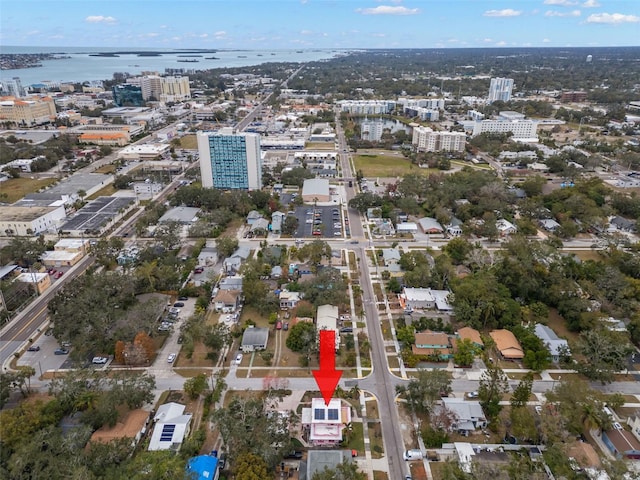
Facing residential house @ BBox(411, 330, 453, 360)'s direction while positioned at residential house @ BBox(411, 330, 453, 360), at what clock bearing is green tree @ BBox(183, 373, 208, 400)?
The green tree is roughly at 2 o'clock from the residential house.

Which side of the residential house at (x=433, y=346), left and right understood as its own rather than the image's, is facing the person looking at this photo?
front

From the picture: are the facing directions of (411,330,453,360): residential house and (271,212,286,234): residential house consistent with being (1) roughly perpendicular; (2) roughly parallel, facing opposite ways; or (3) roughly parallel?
roughly parallel

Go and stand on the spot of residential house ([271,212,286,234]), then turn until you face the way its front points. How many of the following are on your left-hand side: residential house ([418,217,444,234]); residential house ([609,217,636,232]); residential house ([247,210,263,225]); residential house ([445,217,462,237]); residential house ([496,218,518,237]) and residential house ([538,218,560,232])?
5

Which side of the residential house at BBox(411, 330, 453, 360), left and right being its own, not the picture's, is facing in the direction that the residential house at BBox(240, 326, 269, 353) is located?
right

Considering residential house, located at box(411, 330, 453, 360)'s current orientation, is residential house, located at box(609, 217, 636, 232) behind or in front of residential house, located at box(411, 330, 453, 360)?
behind

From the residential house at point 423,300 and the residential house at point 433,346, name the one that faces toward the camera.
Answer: the residential house at point 433,346

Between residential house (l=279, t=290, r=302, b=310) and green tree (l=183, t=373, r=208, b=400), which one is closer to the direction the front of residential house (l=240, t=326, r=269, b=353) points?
the green tree

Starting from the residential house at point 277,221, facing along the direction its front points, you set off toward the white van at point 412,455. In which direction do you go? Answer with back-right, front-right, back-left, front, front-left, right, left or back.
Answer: front

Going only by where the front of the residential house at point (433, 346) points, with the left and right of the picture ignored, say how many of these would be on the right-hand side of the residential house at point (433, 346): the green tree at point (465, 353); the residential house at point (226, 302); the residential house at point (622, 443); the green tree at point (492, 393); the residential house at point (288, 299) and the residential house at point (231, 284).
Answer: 3

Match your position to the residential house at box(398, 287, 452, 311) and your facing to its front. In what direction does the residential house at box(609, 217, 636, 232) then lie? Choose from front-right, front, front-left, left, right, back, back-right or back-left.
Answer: back-right

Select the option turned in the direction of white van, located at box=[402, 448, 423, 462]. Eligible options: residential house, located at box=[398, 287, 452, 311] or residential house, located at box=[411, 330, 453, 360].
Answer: residential house, located at box=[411, 330, 453, 360]

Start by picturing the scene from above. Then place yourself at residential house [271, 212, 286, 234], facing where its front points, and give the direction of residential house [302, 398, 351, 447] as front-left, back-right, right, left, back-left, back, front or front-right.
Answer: front

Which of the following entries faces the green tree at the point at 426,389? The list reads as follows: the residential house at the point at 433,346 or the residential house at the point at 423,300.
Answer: the residential house at the point at 433,346

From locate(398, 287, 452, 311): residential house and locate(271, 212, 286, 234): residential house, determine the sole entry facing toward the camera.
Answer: locate(271, 212, 286, 234): residential house

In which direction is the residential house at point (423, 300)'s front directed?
to the viewer's left

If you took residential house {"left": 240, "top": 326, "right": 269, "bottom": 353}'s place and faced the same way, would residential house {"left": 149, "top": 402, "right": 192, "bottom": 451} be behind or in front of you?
in front
